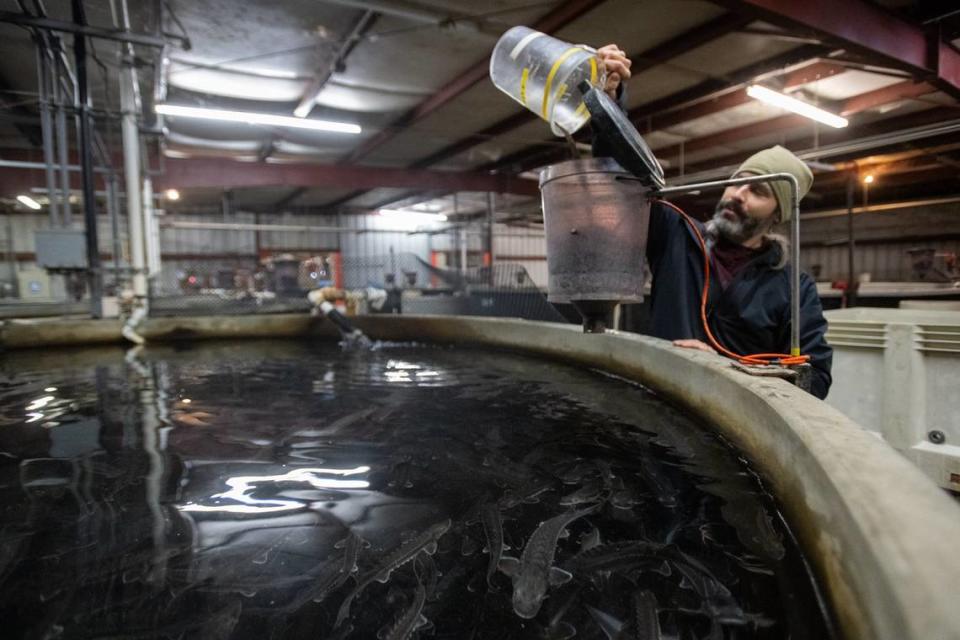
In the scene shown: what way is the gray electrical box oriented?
toward the camera

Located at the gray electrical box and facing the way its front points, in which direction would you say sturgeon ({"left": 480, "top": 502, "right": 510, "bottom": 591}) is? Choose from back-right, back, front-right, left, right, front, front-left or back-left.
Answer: front

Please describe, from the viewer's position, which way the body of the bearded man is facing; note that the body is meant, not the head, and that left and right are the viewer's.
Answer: facing the viewer and to the left of the viewer

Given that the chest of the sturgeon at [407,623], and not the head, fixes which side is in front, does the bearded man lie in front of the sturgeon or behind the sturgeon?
behind

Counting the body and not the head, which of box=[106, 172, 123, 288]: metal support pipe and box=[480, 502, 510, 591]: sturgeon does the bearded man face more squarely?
the sturgeon

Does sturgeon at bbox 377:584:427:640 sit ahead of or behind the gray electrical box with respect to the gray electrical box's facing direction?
ahead

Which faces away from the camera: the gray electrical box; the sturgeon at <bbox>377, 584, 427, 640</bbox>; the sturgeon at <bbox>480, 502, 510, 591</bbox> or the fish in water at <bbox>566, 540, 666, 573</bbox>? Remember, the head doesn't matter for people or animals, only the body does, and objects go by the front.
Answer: the sturgeon at <bbox>480, 502, 510, 591</bbox>
